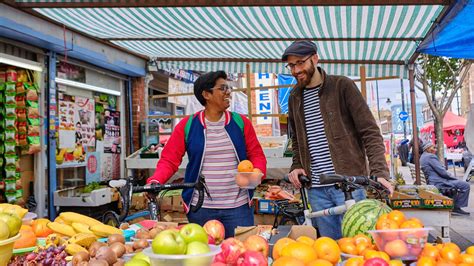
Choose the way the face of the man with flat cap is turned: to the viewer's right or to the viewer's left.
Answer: to the viewer's left

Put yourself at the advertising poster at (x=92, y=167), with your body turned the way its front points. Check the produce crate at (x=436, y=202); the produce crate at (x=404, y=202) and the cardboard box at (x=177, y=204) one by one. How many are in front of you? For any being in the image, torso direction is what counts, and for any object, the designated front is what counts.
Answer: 3

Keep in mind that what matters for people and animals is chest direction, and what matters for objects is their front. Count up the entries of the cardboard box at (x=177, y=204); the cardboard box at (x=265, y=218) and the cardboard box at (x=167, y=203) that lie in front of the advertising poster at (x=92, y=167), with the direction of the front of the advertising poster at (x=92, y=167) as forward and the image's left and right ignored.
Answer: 3

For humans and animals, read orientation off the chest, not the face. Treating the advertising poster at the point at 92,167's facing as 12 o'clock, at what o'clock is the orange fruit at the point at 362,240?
The orange fruit is roughly at 1 o'clock from the advertising poster.

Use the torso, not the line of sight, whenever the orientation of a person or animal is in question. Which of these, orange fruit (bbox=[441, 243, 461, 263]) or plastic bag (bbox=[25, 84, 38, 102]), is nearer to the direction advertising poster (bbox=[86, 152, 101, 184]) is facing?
the orange fruit

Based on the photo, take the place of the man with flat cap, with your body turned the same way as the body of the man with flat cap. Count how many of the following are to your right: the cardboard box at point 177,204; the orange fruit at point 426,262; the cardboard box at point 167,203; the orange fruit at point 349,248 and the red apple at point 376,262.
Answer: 2
